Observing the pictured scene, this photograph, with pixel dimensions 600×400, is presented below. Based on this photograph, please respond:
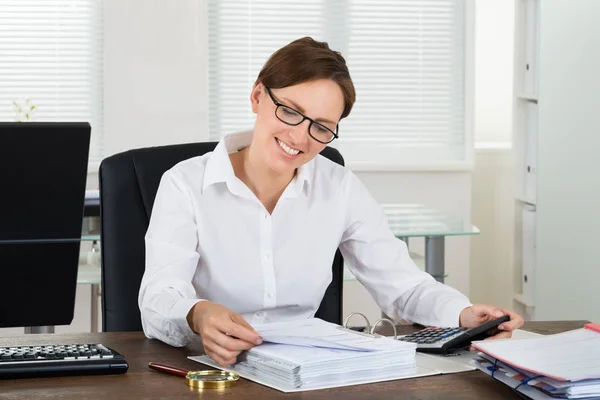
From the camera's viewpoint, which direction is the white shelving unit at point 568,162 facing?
to the viewer's left

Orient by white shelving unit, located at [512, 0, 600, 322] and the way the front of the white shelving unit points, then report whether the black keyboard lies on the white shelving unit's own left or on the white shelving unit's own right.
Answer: on the white shelving unit's own left

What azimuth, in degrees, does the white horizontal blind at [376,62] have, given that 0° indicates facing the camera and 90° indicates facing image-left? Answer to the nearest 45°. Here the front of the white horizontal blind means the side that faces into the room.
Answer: approximately 0°

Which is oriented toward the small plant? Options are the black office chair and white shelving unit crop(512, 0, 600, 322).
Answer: the white shelving unit

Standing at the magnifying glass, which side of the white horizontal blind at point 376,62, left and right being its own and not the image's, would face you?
front

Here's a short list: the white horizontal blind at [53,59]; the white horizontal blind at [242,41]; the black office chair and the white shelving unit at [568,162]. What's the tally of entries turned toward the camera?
3

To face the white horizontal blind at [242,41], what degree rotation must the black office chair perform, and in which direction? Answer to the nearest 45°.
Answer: approximately 180°

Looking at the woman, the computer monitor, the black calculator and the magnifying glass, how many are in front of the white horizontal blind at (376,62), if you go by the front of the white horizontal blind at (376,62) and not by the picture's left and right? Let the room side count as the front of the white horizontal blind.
4

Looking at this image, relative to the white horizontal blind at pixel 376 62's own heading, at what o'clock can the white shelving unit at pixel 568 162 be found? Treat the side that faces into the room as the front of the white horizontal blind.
The white shelving unit is roughly at 11 o'clock from the white horizontal blind.

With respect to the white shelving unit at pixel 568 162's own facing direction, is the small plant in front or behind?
in front

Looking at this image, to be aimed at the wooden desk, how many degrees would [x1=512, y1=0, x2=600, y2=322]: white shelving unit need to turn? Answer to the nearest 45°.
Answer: approximately 90° to its left

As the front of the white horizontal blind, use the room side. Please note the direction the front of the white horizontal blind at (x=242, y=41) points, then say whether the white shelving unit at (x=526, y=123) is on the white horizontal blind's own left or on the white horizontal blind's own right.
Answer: on the white horizontal blind's own left

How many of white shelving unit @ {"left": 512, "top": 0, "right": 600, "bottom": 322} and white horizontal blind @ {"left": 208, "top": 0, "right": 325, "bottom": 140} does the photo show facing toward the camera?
1
